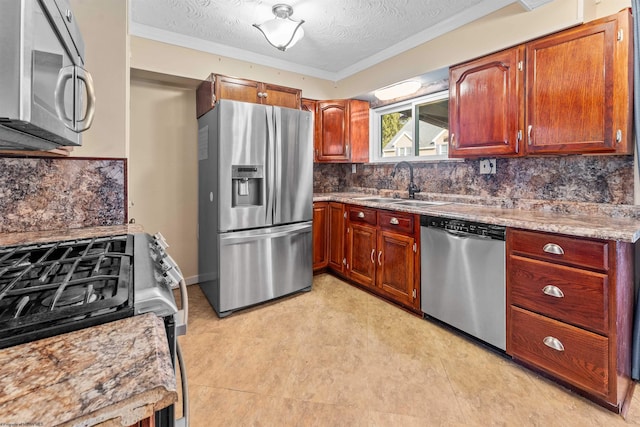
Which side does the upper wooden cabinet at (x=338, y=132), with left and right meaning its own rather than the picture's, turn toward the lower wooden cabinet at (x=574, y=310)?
left

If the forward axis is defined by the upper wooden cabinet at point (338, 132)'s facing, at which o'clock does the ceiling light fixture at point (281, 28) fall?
The ceiling light fixture is roughly at 11 o'clock from the upper wooden cabinet.

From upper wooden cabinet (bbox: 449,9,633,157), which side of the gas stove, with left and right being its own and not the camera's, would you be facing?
front

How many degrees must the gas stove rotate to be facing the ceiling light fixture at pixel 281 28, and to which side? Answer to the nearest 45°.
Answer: approximately 45° to its left

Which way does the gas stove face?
to the viewer's right

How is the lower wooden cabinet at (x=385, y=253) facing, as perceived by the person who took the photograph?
facing the viewer and to the left of the viewer

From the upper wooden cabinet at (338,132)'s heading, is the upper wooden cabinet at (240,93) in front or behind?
in front
